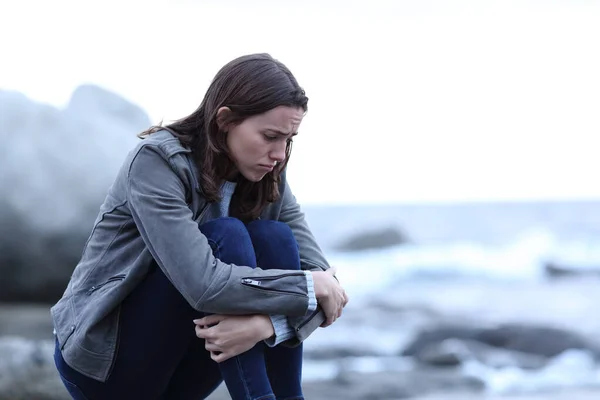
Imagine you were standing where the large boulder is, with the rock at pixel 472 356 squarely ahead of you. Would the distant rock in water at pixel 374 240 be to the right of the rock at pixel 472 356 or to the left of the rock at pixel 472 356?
left

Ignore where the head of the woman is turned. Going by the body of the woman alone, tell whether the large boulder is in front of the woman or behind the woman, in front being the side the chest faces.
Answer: behind

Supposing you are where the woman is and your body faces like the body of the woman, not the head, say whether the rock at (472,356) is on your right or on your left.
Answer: on your left

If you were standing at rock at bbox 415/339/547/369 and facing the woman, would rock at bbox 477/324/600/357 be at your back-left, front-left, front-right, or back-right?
back-left

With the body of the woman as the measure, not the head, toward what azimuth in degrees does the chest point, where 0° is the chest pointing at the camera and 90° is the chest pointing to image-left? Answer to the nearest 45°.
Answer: approximately 315°

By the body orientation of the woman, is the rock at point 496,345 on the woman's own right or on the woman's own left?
on the woman's own left

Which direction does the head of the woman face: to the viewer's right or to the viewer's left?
to the viewer's right

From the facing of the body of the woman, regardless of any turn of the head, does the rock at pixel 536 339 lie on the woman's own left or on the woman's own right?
on the woman's own left

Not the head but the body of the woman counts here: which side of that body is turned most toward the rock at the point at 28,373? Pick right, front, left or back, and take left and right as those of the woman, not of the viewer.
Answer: back
